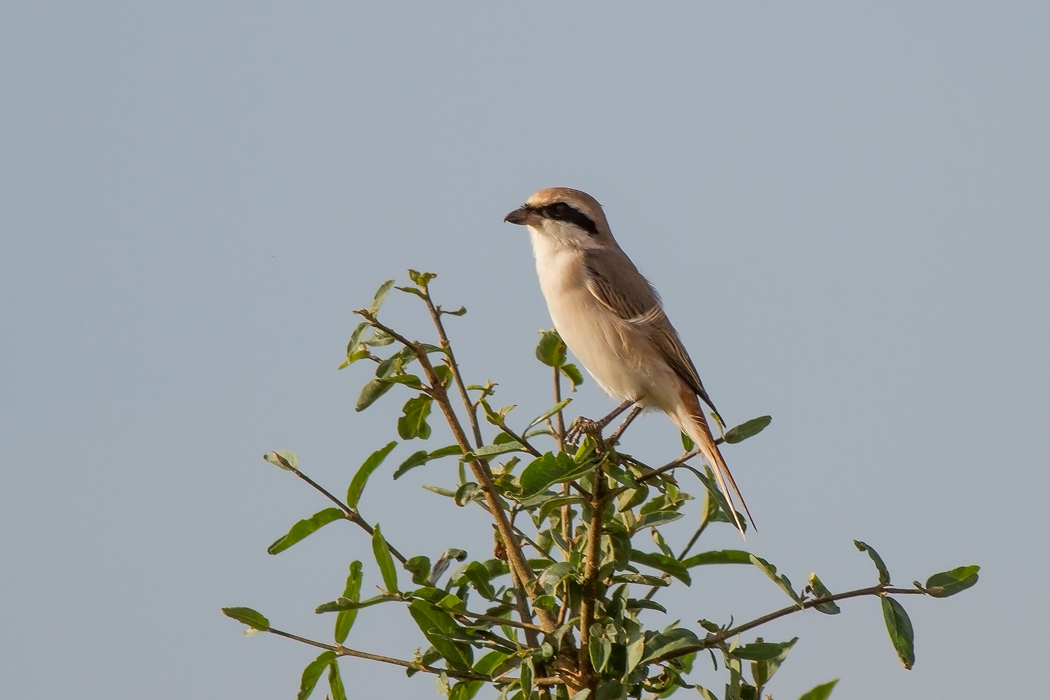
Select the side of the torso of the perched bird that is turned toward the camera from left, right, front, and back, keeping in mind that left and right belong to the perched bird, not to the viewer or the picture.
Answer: left
